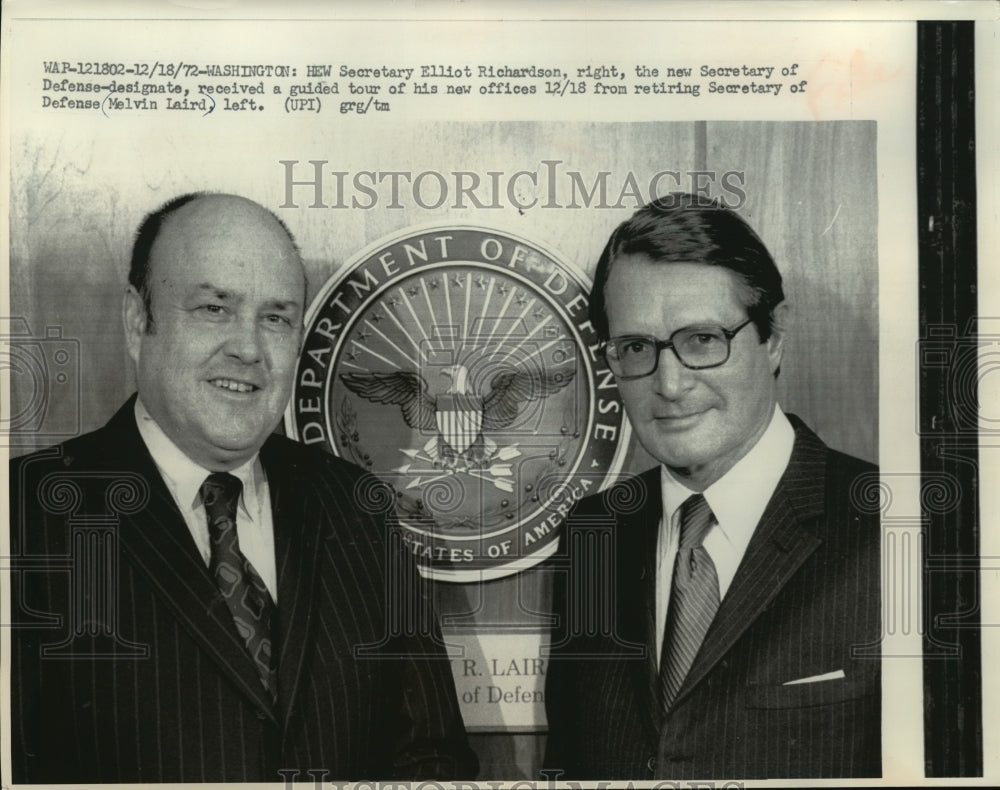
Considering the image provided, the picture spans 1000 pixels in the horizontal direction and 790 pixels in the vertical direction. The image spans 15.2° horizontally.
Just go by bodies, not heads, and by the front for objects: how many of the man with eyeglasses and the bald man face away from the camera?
0

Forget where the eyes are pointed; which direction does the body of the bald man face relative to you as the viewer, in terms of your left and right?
facing the viewer and to the right of the viewer

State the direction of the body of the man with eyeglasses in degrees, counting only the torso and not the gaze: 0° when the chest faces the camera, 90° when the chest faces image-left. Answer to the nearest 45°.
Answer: approximately 45°
